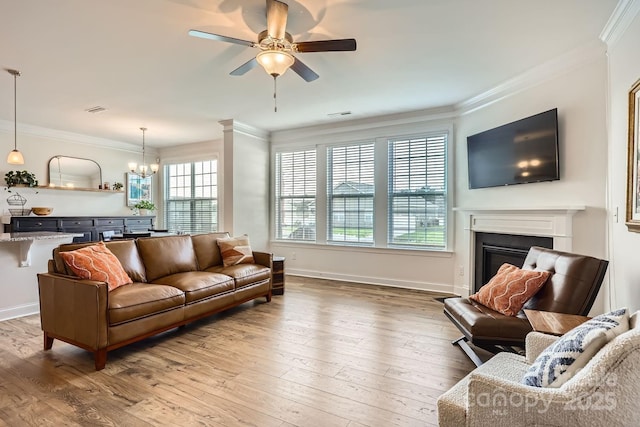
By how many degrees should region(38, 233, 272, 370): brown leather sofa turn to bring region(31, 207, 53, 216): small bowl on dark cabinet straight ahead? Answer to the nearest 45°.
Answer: approximately 180°

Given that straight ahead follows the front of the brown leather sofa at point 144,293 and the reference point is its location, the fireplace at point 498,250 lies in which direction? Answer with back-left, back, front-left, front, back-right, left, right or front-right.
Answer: front-left

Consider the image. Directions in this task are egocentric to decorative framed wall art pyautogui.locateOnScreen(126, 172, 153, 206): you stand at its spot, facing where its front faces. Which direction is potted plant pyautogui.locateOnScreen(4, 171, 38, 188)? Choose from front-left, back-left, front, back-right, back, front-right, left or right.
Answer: right

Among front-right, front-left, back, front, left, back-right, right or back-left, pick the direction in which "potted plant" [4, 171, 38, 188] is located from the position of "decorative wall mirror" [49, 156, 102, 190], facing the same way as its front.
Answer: right

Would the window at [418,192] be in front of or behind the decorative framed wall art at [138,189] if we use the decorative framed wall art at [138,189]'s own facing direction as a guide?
in front

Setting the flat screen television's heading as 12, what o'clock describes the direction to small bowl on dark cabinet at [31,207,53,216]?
The small bowl on dark cabinet is roughly at 1 o'clock from the flat screen television.

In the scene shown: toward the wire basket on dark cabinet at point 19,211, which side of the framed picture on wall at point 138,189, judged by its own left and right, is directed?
right

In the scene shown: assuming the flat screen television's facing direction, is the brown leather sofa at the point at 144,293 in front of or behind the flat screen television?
in front
